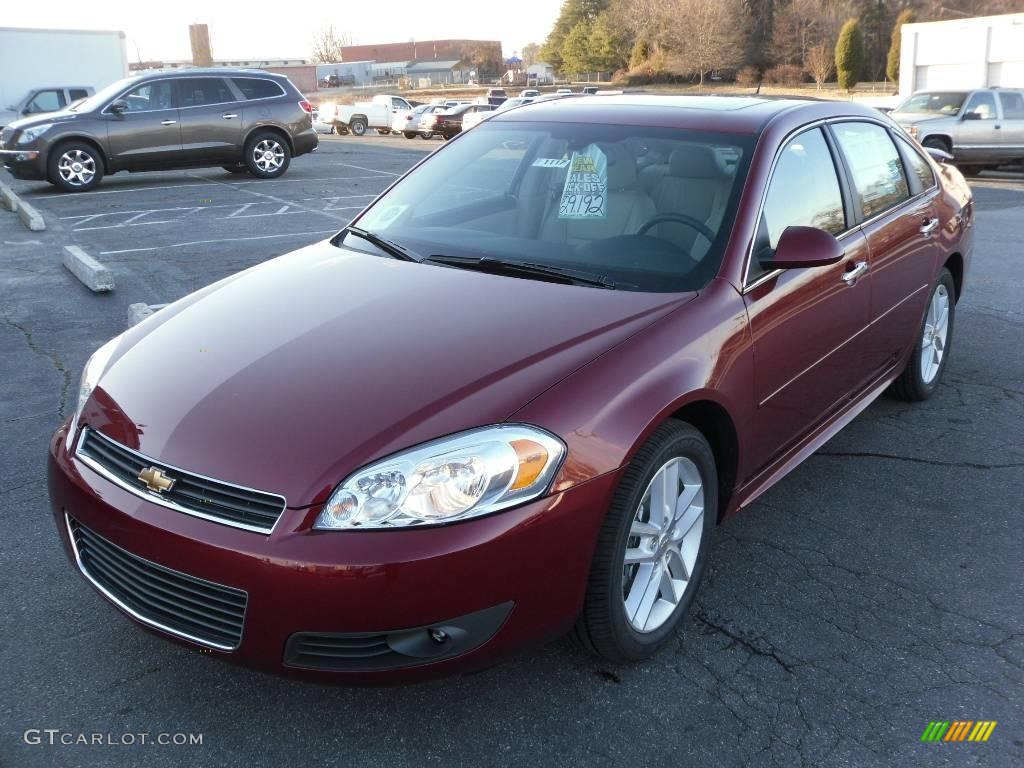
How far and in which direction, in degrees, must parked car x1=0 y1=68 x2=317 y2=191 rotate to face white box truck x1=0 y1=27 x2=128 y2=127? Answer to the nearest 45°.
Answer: approximately 90° to its right

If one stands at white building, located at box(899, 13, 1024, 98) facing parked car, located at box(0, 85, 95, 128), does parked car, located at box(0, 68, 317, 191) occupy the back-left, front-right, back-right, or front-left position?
front-left

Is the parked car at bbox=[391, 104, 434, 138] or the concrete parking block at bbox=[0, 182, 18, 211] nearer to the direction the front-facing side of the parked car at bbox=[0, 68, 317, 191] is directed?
the concrete parking block

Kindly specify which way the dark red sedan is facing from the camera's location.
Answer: facing the viewer and to the left of the viewer

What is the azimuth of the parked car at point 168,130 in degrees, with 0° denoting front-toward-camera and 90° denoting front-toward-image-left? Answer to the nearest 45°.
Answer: approximately 90°

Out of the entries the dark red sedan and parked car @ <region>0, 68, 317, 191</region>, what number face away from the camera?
0

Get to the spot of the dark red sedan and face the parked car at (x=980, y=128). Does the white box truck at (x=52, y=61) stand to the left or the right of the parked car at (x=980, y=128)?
left

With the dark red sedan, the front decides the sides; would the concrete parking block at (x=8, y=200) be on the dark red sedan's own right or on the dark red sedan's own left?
on the dark red sedan's own right

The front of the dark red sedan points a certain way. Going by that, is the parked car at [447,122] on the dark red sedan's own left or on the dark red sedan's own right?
on the dark red sedan's own right

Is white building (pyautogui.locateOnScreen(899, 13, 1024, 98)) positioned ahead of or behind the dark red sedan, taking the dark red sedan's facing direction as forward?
behind

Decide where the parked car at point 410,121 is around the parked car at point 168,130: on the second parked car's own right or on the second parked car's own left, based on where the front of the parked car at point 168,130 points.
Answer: on the second parked car's own right

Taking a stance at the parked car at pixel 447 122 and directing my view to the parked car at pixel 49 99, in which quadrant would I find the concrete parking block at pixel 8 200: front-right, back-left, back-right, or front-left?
front-left

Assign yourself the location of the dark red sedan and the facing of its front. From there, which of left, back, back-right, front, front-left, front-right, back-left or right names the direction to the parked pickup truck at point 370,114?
back-right

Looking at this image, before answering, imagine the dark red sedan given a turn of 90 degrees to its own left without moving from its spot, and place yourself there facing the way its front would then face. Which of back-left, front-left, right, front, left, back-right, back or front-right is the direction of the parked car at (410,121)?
back-left

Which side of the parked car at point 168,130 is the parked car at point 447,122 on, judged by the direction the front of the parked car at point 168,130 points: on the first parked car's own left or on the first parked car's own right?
on the first parked car's own right

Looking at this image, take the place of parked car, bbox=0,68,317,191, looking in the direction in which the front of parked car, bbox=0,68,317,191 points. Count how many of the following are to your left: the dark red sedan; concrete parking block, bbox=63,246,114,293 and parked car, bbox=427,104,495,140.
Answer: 2

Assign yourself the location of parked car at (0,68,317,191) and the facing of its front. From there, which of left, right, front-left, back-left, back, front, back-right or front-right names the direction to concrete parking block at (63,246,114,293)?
left

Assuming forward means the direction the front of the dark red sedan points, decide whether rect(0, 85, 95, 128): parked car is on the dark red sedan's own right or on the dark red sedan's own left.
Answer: on the dark red sedan's own right
